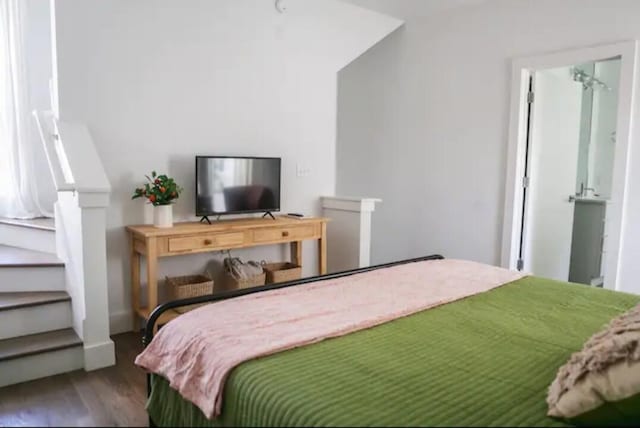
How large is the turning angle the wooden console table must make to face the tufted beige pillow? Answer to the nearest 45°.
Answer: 0° — it already faces it

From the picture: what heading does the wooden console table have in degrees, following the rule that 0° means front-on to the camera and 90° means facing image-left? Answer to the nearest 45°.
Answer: approximately 315°

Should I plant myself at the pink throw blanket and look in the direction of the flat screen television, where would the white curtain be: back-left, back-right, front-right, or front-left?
front-left

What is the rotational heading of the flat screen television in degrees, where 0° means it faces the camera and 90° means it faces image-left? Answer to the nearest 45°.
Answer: approximately 315°

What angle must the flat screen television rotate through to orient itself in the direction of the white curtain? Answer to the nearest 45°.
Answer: approximately 135° to its right

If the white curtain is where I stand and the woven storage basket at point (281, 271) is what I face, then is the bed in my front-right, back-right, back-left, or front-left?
front-right
